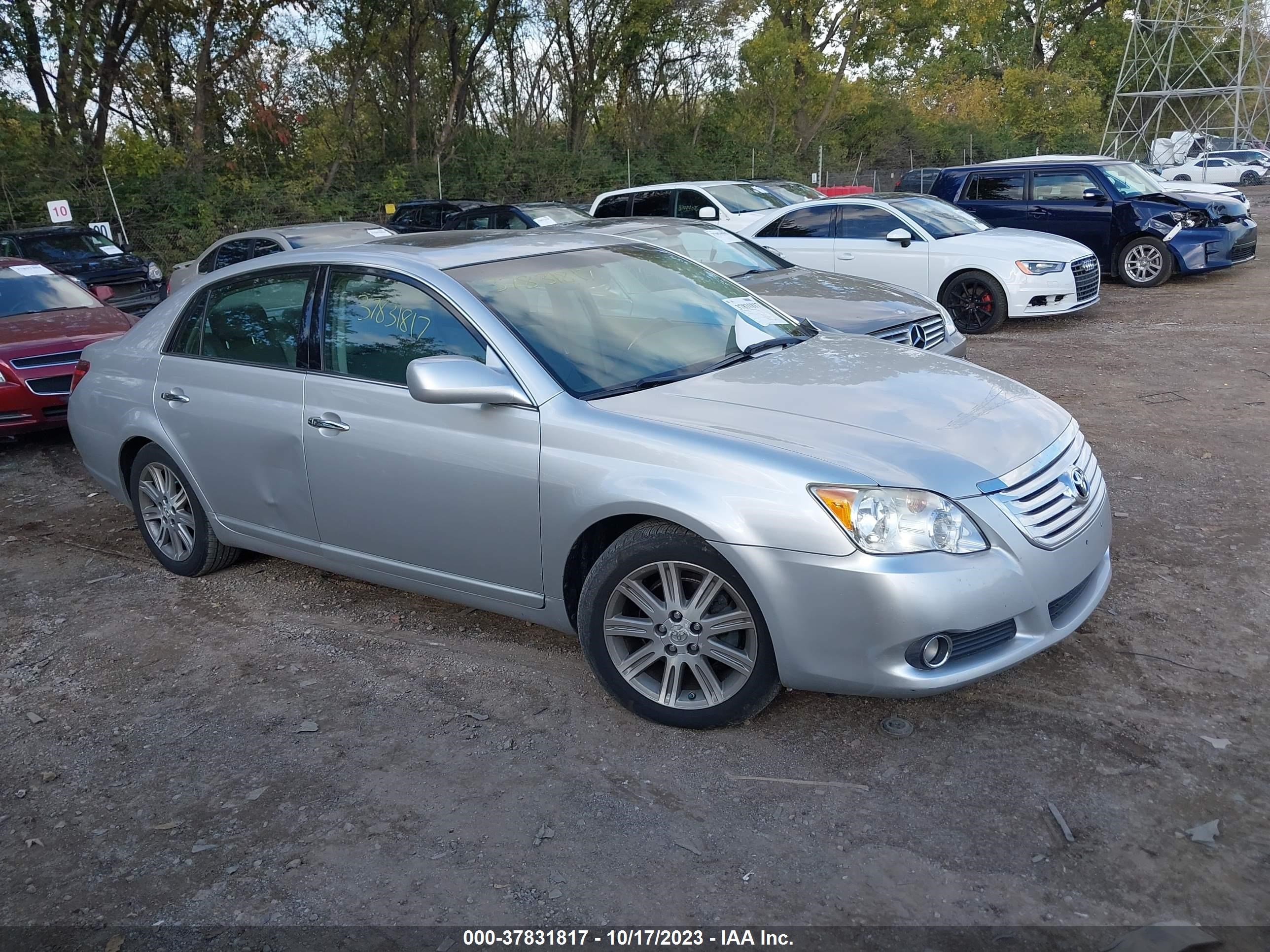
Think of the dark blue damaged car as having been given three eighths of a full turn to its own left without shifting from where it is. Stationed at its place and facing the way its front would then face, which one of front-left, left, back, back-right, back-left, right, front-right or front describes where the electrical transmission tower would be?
front

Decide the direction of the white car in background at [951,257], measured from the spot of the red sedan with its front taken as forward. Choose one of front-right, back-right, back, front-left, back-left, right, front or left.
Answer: front-left

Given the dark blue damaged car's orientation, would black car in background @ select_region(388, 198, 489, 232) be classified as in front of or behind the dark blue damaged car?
behind

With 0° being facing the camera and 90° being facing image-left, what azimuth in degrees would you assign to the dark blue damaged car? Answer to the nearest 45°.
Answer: approximately 315°

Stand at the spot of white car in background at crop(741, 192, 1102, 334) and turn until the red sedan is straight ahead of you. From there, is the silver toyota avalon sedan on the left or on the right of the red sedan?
left

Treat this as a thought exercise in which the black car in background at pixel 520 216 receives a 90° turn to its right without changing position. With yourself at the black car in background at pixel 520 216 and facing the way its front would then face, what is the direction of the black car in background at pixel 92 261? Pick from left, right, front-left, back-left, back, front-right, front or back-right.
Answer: front-right

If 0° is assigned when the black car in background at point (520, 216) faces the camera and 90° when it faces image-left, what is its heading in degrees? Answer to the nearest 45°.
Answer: approximately 315°

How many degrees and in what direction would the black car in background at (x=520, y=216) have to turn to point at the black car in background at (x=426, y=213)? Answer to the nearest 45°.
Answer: approximately 180°

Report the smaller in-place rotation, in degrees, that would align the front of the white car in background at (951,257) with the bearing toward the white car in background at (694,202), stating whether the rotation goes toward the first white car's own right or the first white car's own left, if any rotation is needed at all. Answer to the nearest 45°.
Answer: approximately 180°

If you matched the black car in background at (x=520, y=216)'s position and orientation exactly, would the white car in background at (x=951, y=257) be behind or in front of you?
in front

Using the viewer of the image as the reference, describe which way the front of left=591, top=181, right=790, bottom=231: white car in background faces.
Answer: facing the viewer and to the right of the viewer

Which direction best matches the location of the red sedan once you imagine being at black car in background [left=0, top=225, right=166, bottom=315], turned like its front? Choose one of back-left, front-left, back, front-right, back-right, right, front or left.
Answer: front-right
